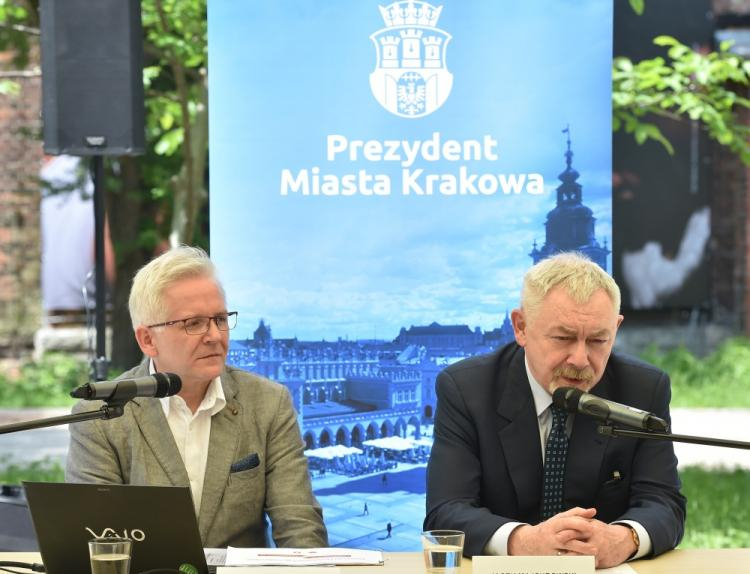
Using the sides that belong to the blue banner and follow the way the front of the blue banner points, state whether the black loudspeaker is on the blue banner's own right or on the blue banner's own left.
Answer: on the blue banner's own right

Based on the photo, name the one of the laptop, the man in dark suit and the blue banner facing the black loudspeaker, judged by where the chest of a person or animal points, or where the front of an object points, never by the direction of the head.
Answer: the laptop

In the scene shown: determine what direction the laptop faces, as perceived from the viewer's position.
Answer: facing away from the viewer

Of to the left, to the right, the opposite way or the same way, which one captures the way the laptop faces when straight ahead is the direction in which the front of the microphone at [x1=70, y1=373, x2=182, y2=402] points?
to the left

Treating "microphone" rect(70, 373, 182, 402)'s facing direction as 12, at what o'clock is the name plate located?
The name plate is roughly at 1 o'clock from the microphone.

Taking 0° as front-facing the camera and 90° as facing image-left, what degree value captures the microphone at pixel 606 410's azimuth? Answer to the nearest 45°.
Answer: approximately 90°

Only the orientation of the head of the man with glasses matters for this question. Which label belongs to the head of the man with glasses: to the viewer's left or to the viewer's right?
to the viewer's right

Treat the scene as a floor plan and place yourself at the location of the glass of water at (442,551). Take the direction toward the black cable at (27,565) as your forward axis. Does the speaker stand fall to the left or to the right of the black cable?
right

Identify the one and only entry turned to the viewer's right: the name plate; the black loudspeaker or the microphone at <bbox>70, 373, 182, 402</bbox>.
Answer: the microphone

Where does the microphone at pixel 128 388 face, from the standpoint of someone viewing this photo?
facing to the right of the viewer

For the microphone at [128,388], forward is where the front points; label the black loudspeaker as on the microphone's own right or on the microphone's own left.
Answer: on the microphone's own left

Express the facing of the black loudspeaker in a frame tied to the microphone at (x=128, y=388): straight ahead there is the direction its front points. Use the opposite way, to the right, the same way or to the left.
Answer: to the right
